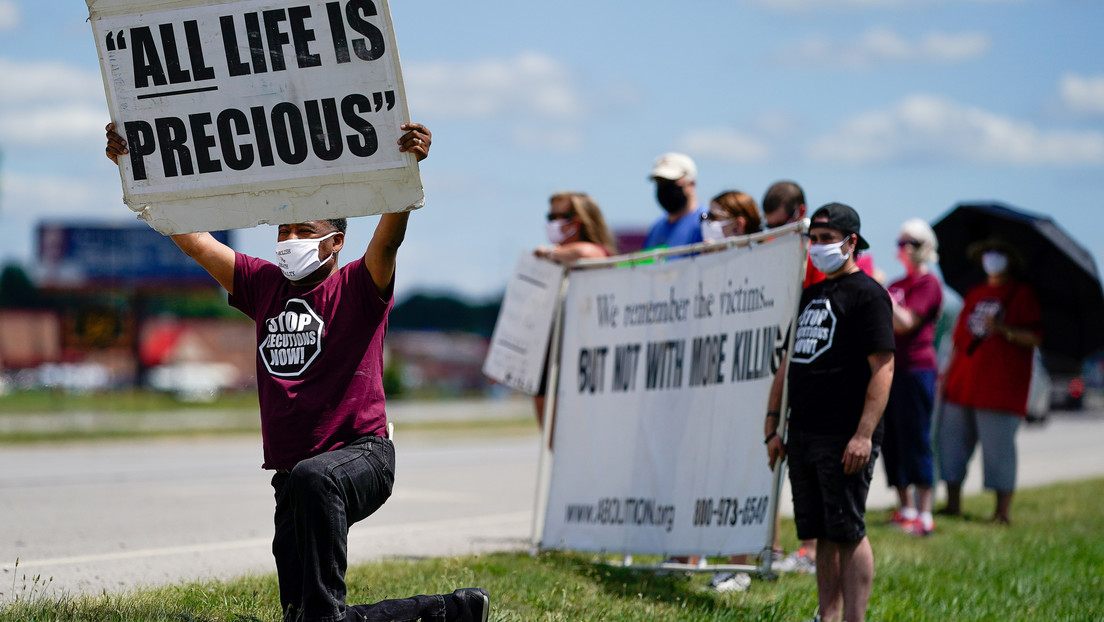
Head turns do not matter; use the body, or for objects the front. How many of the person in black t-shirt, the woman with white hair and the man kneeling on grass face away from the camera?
0

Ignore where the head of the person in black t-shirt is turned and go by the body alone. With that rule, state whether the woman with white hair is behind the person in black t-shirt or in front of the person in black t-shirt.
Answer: behind

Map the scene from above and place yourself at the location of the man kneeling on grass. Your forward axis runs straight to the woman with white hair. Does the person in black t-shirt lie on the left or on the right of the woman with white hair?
right

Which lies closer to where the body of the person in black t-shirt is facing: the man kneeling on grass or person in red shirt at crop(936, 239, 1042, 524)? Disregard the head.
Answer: the man kneeling on grass

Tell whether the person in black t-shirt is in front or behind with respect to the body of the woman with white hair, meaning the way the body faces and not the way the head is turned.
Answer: in front

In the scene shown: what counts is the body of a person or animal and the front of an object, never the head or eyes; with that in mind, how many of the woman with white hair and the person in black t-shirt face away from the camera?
0

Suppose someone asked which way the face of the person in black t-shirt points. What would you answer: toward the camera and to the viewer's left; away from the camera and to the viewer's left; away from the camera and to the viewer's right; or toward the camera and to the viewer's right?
toward the camera and to the viewer's left

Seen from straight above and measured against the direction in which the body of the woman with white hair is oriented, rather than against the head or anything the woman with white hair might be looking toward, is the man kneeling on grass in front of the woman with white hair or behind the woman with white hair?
in front

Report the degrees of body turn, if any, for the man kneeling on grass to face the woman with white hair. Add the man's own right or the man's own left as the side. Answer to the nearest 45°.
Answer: approximately 180°

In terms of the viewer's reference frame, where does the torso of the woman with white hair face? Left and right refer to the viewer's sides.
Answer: facing the viewer and to the left of the viewer
